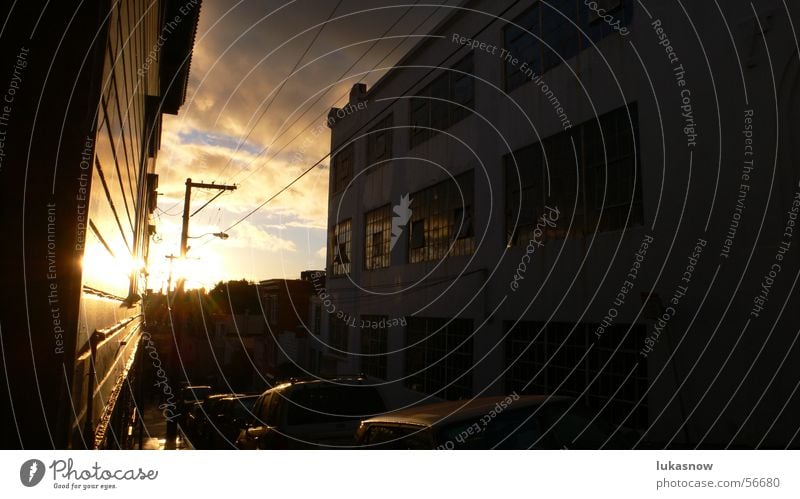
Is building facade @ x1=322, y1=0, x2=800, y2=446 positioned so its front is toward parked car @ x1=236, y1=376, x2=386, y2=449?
yes

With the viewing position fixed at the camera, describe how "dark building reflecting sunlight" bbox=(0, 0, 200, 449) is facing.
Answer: facing to the right of the viewer

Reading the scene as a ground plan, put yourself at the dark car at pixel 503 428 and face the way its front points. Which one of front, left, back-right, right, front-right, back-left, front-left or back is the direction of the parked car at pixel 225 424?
left

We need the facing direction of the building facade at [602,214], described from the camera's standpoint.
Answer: facing the viewer and to the left of the viewer

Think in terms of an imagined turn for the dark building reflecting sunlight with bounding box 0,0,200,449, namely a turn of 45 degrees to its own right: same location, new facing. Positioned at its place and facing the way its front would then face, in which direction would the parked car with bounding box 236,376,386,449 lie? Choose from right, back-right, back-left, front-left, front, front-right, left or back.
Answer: left

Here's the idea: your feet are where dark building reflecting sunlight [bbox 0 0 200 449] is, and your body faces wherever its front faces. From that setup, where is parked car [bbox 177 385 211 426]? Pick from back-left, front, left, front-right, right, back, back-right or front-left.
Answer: left

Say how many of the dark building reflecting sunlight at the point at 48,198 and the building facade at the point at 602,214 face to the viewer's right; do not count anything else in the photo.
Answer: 1

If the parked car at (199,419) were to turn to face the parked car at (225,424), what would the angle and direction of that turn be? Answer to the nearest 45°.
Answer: approximately 135° to its right

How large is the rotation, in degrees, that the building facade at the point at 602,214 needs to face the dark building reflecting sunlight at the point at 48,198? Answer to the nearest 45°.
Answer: approximately 45° to its left

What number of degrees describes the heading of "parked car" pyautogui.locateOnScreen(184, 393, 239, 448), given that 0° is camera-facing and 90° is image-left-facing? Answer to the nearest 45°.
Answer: approximately 225°

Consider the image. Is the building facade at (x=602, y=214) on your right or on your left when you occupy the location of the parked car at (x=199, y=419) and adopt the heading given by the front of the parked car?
on your right

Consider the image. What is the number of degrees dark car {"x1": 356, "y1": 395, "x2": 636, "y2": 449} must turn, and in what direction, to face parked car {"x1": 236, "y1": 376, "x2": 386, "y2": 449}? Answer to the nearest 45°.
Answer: approximately 90° to its left

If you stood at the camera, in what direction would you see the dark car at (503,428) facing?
facing away from the viewer and to the right of the viewer

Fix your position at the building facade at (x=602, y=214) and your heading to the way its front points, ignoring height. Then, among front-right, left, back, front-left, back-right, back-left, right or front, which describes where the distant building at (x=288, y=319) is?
right
